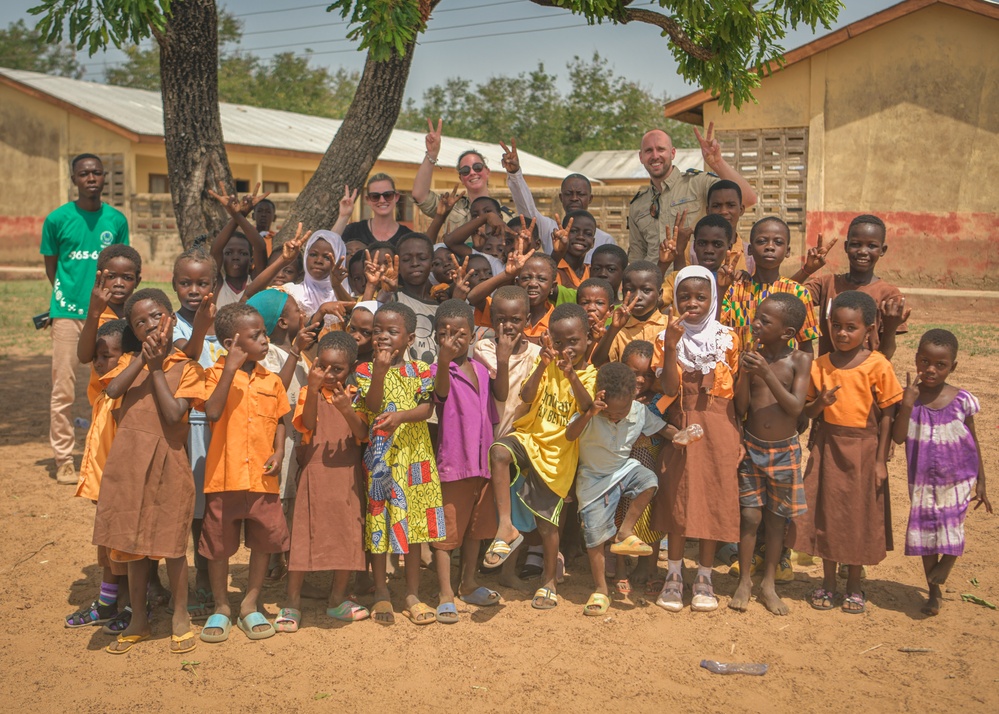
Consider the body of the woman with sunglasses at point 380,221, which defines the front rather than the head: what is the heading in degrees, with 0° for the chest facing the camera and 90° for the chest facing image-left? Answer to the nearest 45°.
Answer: approximately 0°

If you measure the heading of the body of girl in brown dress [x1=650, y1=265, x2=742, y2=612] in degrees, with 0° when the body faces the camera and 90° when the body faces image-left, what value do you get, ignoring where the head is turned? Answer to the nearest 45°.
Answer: approximately 0°

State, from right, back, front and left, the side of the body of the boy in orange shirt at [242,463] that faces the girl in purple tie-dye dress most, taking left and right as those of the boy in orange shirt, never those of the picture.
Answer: left

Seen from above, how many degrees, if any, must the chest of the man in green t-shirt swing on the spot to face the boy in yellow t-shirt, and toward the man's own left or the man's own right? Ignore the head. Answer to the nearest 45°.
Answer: approximately 45° to the man's own left

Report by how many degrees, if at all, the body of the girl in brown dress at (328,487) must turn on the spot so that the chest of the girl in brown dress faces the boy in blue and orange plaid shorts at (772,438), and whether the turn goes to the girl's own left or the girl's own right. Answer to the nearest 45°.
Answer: approximately 90° to the girl's own left

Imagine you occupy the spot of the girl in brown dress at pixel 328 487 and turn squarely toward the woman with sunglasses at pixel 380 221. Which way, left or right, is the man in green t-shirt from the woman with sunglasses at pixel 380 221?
left
